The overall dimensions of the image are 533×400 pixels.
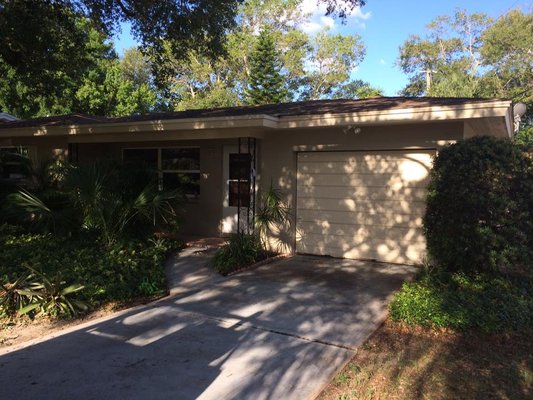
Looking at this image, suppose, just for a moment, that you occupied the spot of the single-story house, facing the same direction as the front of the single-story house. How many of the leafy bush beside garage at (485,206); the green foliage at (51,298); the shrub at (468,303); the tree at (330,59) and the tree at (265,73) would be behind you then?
2

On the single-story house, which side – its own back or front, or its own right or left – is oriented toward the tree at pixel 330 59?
back

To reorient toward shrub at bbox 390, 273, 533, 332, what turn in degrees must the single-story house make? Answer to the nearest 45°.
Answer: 0° — it already faces it

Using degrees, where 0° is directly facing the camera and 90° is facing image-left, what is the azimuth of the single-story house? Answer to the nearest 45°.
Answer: approximately 0°

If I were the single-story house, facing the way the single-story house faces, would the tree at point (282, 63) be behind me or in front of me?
behind

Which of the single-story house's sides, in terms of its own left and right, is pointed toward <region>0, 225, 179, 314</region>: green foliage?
front

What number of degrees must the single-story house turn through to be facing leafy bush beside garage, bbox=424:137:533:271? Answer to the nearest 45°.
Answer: approximately 45° to its left

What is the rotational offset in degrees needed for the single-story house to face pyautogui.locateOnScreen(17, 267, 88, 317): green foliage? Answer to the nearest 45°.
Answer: approximately 45° to its right

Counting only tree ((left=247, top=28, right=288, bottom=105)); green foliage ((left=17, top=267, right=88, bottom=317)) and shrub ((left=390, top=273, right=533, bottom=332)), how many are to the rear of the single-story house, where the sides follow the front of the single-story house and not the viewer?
1

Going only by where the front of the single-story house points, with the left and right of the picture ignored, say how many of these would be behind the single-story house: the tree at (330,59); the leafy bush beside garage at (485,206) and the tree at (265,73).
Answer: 2

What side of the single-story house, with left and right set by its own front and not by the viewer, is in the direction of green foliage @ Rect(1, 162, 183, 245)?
right
